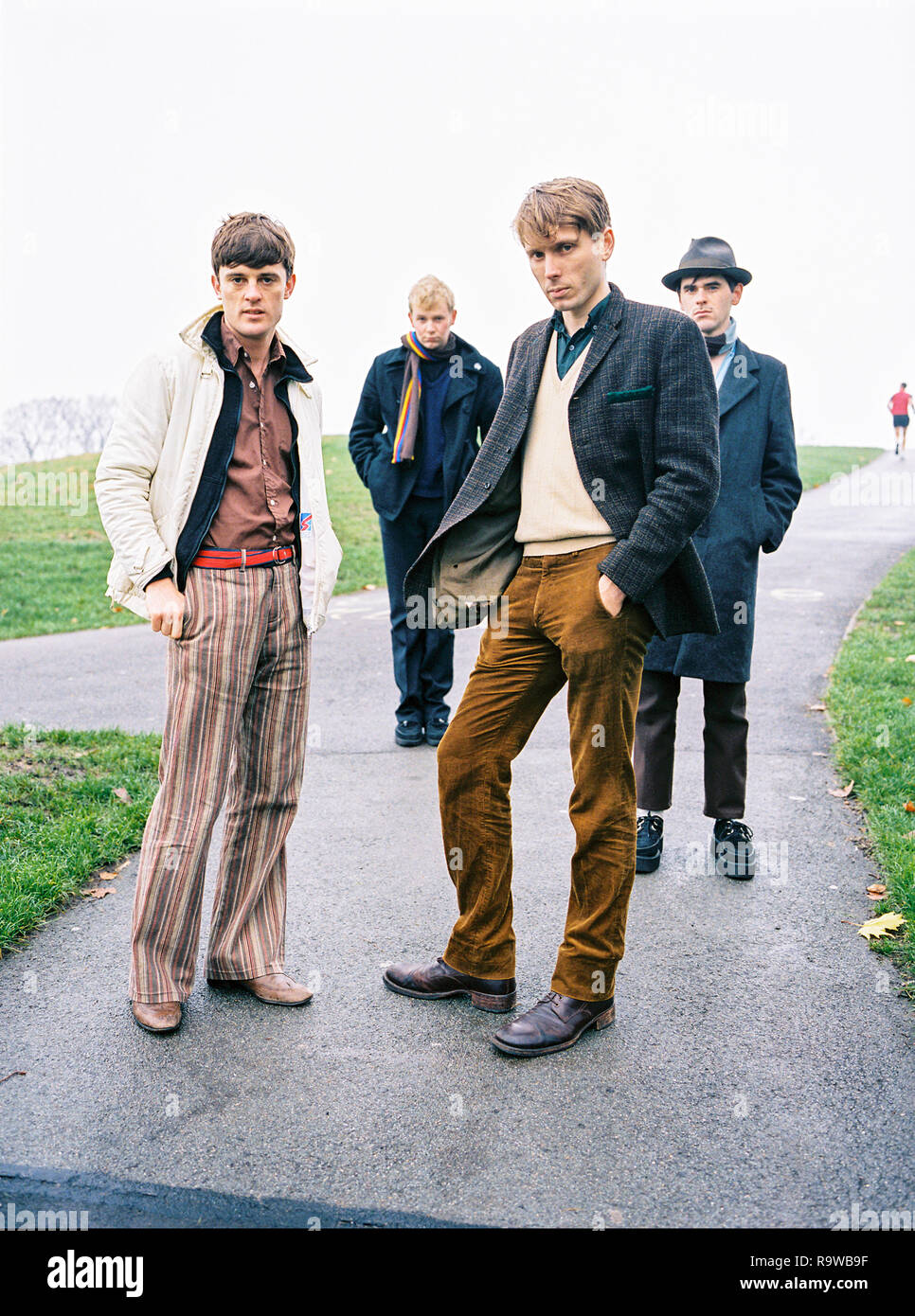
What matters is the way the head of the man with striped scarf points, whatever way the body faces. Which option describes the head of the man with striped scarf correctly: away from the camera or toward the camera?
toward the camera

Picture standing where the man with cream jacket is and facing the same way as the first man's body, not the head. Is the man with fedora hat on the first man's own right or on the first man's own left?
on the first man's own left

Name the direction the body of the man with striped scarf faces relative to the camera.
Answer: toward the camera

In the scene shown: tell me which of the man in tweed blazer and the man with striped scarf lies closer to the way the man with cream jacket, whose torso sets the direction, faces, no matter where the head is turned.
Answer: the man in tweed blazer

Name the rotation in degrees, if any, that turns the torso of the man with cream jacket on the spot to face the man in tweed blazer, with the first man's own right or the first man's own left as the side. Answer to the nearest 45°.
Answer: approximately 45° to the first man's own left

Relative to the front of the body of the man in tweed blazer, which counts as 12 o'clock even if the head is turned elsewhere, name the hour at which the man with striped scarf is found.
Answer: The man with striped scarf is roughly at 4 o'clock from the man in tweed blazer.

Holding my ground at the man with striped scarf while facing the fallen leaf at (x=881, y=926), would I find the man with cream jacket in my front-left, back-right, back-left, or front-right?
front-right

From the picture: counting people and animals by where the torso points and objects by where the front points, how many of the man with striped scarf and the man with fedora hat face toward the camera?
2

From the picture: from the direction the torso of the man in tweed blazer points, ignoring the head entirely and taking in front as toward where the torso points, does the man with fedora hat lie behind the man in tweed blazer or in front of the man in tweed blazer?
behind

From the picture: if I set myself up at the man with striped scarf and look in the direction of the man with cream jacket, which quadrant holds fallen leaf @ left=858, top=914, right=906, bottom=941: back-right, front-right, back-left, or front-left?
front-left

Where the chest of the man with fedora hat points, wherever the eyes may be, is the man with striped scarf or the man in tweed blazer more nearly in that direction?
the man in tweed blazer

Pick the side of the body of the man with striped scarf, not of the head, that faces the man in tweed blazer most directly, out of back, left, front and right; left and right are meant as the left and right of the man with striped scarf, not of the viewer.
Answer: front

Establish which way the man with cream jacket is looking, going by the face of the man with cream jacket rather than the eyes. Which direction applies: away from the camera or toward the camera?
toward the camera

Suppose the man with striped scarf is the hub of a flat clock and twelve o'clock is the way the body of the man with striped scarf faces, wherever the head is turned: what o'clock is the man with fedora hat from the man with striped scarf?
The man with fedora hat is roughly at 11 o'clock from the man with striped scarf.
